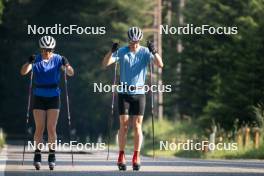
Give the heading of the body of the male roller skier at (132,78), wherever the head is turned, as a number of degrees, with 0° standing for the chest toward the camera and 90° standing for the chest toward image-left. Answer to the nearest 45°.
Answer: approximately 0°
